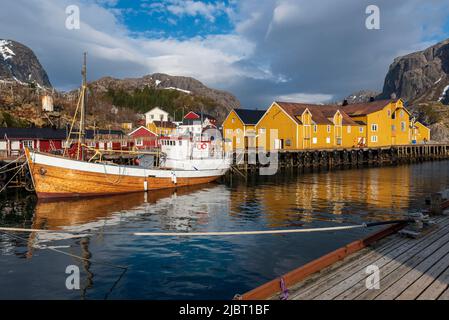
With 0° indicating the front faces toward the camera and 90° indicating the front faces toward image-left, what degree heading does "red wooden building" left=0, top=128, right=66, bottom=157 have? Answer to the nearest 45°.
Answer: approximately 0°

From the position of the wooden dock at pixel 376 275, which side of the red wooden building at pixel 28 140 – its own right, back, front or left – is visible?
front

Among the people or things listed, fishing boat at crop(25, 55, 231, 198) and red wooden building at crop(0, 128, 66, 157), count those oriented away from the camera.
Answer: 0

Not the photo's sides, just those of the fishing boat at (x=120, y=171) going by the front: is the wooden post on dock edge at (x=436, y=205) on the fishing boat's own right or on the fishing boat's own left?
on the fishing boat's own left

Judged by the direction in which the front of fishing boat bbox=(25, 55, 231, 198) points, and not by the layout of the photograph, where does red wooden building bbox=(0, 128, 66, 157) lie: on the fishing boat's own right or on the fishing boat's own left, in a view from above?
on the fishing boat's own right

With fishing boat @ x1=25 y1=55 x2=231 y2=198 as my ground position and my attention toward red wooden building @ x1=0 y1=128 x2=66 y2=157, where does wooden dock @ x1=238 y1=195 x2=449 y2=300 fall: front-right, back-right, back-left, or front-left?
back-left

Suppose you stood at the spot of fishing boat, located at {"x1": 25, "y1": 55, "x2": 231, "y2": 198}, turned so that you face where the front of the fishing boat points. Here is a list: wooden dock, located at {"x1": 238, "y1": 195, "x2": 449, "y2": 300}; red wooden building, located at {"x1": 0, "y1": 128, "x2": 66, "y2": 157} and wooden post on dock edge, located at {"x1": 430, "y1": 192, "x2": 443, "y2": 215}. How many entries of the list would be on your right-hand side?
1
